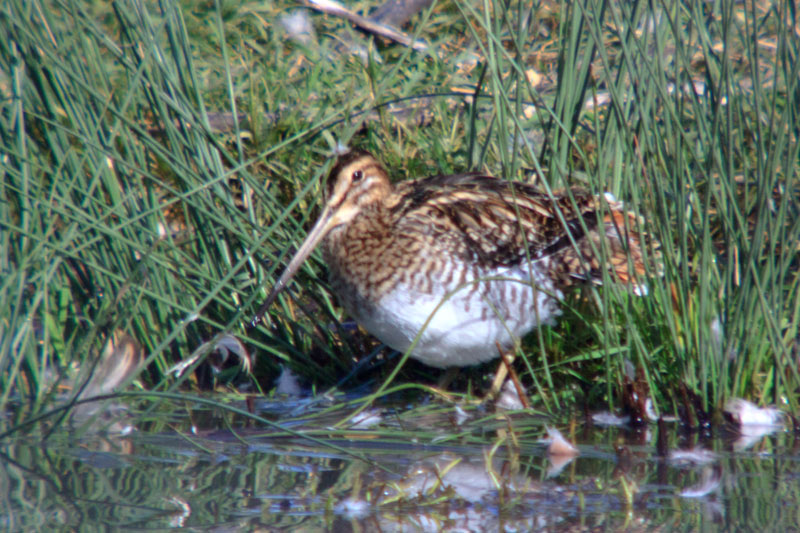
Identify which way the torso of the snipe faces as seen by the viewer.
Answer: to the viewer's left
